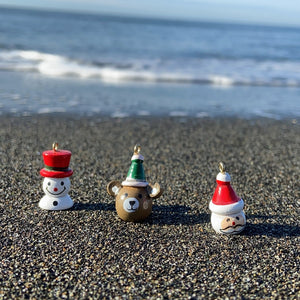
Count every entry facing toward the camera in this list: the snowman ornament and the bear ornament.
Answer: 2

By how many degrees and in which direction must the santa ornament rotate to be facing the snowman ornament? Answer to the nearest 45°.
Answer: approximately 135° to its right

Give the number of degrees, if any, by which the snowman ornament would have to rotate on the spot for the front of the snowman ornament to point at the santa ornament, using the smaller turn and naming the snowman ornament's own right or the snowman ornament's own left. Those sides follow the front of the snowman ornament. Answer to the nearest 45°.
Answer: approximately 45° to the snowman ornament's own left

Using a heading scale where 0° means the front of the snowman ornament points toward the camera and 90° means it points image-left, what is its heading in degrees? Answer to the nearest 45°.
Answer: approximately 0°

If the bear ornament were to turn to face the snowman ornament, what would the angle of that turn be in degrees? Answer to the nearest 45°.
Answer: approximately 90° to its right

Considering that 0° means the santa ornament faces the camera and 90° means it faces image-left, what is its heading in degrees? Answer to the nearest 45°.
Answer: approximately 315°

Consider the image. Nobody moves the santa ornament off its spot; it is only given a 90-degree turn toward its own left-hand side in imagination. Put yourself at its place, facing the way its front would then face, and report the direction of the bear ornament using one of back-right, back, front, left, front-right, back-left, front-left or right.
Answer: back-left

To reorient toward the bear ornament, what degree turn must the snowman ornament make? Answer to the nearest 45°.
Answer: approximately 45° to its left
